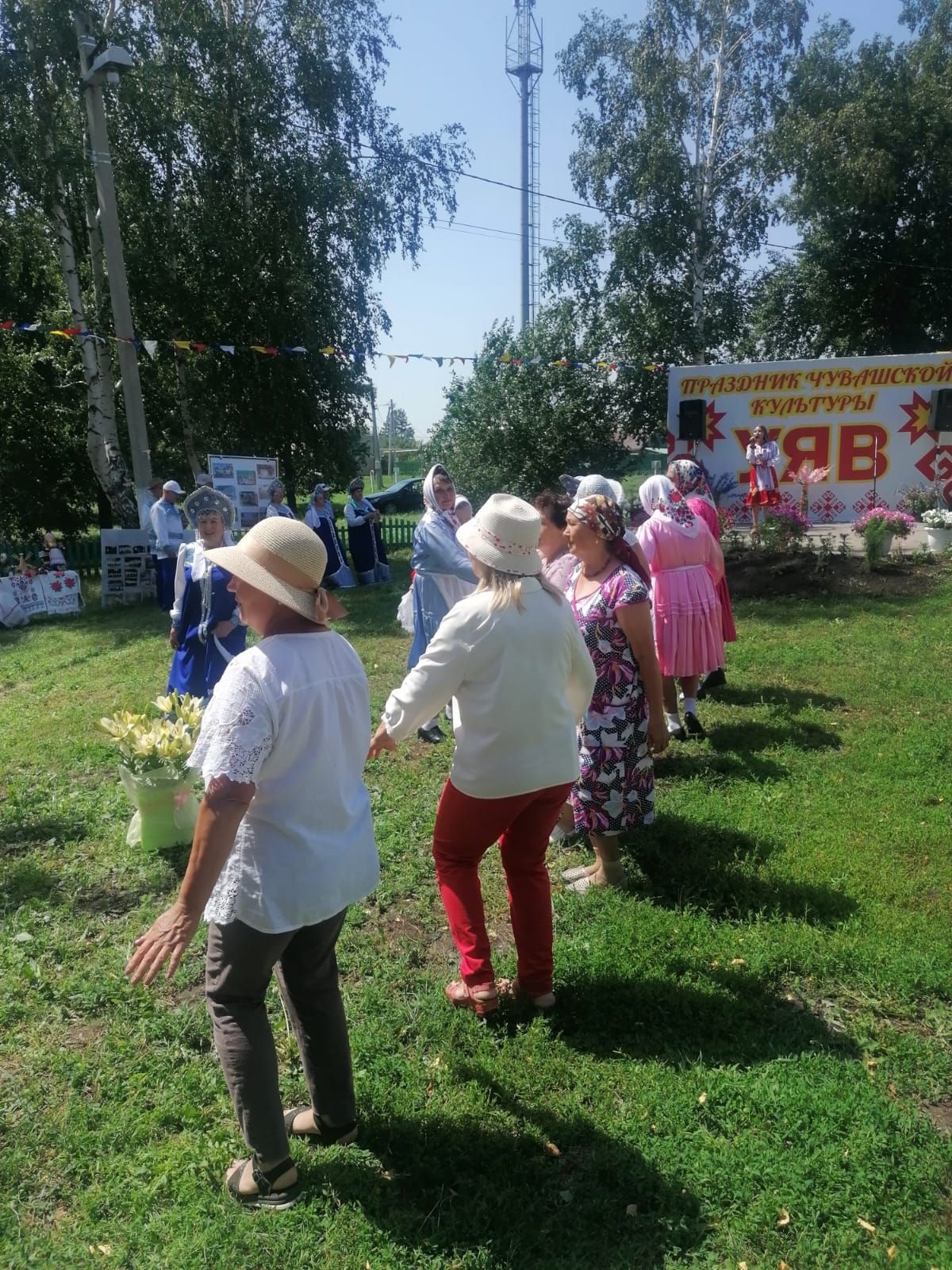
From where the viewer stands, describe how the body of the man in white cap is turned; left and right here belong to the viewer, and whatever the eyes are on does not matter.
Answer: facing the viewer and to the right of the viewer

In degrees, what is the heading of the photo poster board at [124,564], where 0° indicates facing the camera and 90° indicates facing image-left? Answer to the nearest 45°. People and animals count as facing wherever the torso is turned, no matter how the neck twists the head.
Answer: approximately 0°

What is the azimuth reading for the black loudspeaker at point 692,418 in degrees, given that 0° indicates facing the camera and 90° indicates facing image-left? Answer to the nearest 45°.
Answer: approximately 0°

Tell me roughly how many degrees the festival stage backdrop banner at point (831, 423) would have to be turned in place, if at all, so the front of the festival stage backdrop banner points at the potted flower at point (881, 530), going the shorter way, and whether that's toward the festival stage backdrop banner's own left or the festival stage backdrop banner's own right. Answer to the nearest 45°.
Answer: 0° — it already faces it

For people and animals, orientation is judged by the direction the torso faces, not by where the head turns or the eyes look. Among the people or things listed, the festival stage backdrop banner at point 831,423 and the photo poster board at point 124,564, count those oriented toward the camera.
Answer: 2

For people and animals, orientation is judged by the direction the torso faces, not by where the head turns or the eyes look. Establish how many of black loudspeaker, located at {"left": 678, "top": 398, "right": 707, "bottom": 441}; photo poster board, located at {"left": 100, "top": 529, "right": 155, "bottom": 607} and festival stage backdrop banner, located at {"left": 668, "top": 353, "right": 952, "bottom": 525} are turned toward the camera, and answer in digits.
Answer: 3

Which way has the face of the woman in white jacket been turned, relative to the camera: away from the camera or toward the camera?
away from the camera

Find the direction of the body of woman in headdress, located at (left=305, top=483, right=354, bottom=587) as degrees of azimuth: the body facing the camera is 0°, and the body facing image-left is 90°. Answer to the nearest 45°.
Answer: approximately 315°

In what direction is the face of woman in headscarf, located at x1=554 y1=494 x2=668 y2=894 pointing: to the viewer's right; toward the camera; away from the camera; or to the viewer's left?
to the viewer's left

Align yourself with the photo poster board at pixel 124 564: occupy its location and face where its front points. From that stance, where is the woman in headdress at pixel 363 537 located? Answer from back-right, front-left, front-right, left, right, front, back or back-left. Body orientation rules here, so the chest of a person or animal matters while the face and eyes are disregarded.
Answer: left

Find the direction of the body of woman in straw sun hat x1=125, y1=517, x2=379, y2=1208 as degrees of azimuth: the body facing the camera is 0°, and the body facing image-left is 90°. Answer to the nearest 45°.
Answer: approximately 135°
